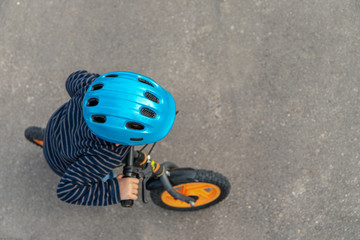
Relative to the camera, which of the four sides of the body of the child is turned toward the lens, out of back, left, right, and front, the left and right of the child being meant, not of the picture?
right

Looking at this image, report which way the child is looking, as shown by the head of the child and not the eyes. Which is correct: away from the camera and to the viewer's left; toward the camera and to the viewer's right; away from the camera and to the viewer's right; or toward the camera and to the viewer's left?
toward the camera and to the viewer's right
